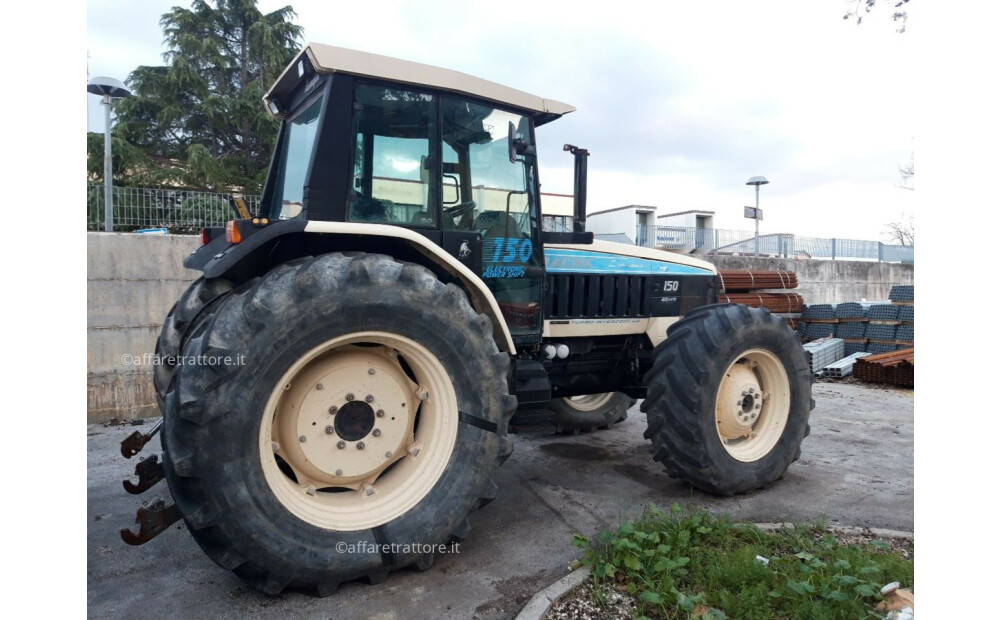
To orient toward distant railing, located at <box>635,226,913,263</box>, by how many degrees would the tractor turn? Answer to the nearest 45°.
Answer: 0° — it already faces it

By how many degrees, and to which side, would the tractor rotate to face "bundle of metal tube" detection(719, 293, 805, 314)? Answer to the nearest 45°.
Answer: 0° — it already faces it

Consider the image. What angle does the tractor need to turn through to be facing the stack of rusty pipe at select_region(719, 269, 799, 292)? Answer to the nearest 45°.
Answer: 0° — it already faces it

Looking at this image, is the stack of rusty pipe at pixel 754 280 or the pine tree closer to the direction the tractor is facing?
the stack of rusty pipe

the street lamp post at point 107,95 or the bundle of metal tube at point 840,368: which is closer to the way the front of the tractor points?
the bundle of metal tube

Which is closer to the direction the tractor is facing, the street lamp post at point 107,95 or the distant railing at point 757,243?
the distant railing

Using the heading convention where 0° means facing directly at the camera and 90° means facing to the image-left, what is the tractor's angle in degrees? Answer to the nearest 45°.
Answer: approximately 225°

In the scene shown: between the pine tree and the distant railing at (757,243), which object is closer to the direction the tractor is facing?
the distant railing

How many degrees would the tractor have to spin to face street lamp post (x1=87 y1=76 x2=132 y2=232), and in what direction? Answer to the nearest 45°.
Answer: approximately 90° to its left

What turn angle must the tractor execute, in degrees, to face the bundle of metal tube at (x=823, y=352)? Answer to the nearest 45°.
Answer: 0° — it already faces it

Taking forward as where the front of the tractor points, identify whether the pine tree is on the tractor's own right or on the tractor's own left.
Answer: on the tractor's own left

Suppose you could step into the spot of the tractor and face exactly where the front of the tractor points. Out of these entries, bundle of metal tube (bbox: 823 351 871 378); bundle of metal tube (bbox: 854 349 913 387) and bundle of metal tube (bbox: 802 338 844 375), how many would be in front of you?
3
